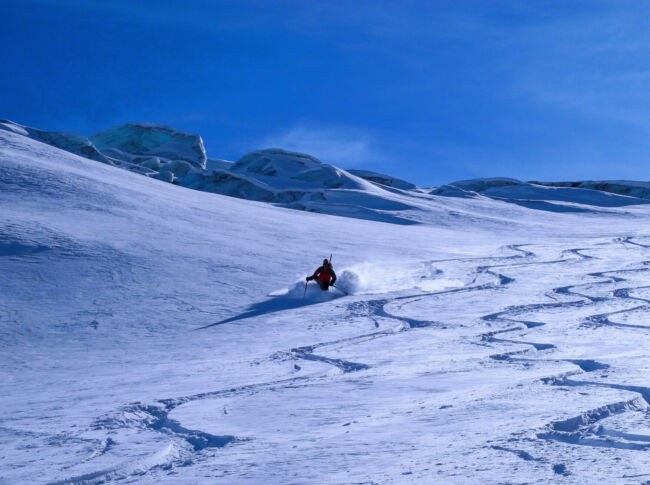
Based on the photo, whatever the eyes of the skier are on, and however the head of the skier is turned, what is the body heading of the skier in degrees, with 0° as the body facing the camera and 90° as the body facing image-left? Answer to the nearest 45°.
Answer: approximately 45°

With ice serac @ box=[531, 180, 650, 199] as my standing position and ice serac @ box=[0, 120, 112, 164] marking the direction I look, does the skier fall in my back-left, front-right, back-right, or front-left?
front-left

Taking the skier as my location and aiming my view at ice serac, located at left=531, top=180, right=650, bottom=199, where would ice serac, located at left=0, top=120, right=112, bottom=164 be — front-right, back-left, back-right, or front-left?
front-left

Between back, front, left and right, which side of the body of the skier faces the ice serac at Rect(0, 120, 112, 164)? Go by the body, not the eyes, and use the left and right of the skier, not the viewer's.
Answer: right

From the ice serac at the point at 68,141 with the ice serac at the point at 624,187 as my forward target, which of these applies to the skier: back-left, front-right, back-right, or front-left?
front-right

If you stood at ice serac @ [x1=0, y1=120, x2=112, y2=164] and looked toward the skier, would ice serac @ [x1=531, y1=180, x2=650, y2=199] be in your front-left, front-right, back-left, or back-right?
front-left

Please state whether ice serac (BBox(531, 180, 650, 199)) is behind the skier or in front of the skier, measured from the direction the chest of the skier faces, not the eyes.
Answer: behind
